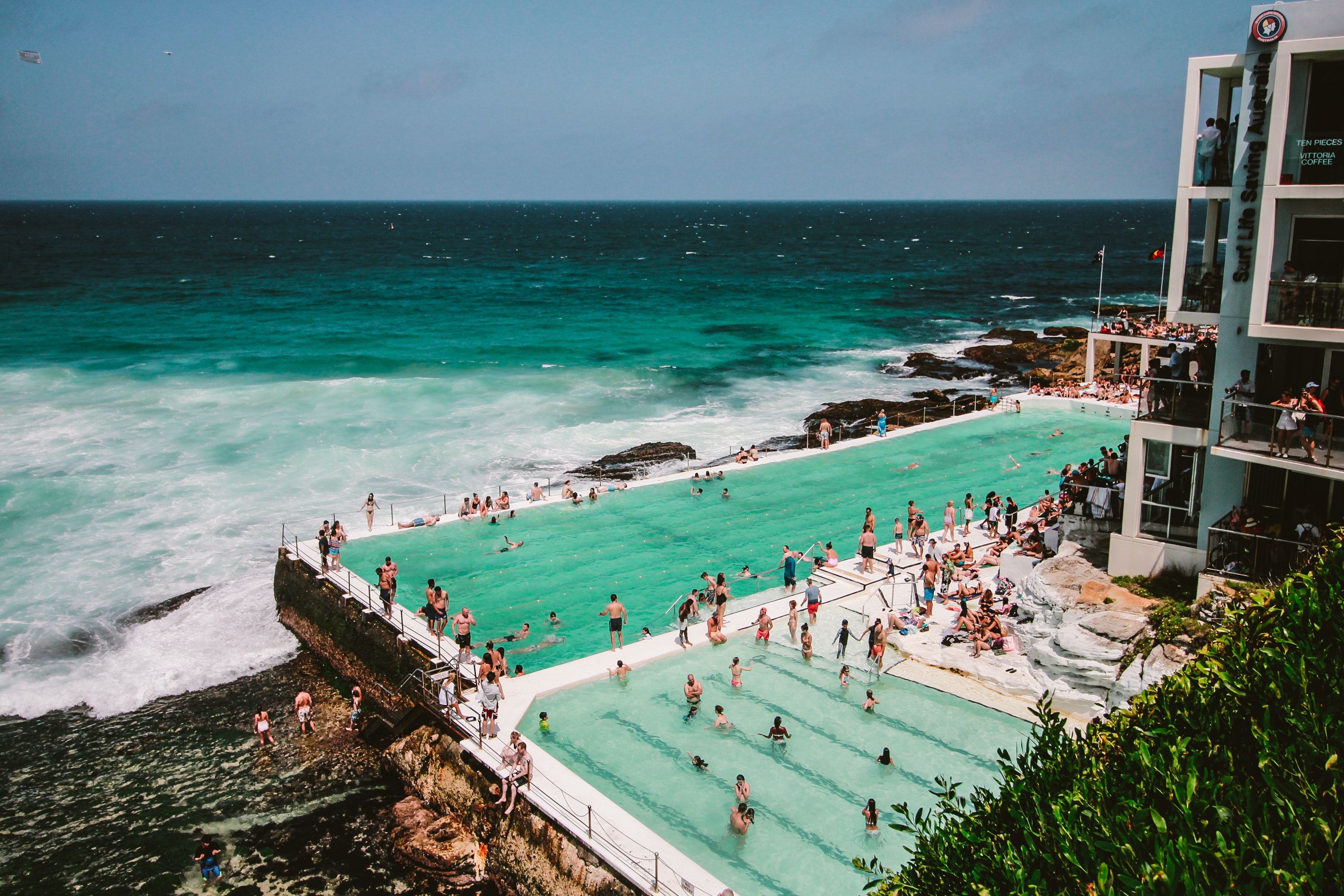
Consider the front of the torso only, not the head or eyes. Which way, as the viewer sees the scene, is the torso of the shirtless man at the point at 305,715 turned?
away from the camera

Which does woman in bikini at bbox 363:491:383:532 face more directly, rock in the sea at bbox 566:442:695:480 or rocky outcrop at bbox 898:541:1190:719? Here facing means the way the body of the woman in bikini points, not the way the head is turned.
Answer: the rocky outcrop

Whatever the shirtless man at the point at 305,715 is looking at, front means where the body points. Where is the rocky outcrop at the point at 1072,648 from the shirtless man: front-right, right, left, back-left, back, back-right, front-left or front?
back-right

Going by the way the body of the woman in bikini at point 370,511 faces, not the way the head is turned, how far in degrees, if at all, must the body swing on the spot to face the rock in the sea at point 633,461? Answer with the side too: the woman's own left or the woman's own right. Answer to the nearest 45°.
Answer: approximately 135° to the woman's own left

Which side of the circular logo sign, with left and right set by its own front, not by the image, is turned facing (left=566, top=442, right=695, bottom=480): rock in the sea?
right
